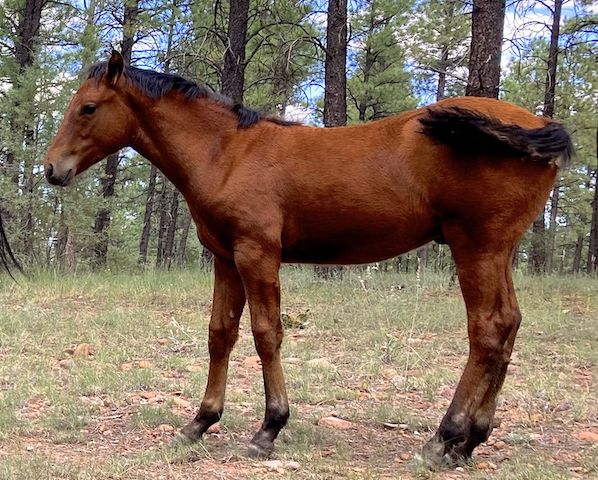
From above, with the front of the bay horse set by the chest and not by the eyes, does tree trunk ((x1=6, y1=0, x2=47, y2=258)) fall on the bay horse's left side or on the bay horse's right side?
on the bay horse's right side

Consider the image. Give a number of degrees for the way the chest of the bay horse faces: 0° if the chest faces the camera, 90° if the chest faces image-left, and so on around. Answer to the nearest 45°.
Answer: approximately 90°

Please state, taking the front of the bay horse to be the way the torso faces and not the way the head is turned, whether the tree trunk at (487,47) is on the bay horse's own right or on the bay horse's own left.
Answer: on the bay horse's own right

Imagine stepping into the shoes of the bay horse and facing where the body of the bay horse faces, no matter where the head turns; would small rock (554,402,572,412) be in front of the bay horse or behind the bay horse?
behind

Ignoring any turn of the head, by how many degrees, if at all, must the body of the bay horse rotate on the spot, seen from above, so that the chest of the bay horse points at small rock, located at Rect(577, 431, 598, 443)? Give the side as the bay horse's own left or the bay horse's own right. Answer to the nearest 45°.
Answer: approximately 180°

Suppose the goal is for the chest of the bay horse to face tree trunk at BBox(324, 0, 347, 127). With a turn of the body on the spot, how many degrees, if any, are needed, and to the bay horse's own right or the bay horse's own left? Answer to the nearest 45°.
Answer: approximately 90° to the bay horse's own right

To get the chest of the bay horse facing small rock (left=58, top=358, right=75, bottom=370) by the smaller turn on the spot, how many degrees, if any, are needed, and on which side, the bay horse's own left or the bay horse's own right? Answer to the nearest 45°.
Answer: approximately 45° to the bay horse's own right

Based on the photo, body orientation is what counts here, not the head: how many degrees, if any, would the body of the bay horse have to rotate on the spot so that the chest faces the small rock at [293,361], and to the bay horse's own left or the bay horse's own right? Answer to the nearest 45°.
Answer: approximately 90° to the bay horse's own right

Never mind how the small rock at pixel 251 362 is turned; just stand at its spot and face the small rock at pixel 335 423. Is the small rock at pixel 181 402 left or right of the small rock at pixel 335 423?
right
